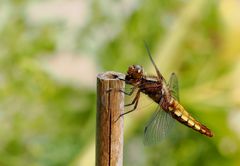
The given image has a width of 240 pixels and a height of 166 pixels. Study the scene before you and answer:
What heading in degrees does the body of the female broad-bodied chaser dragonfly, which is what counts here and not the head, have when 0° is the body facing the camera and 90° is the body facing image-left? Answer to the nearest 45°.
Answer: approximately 90°
